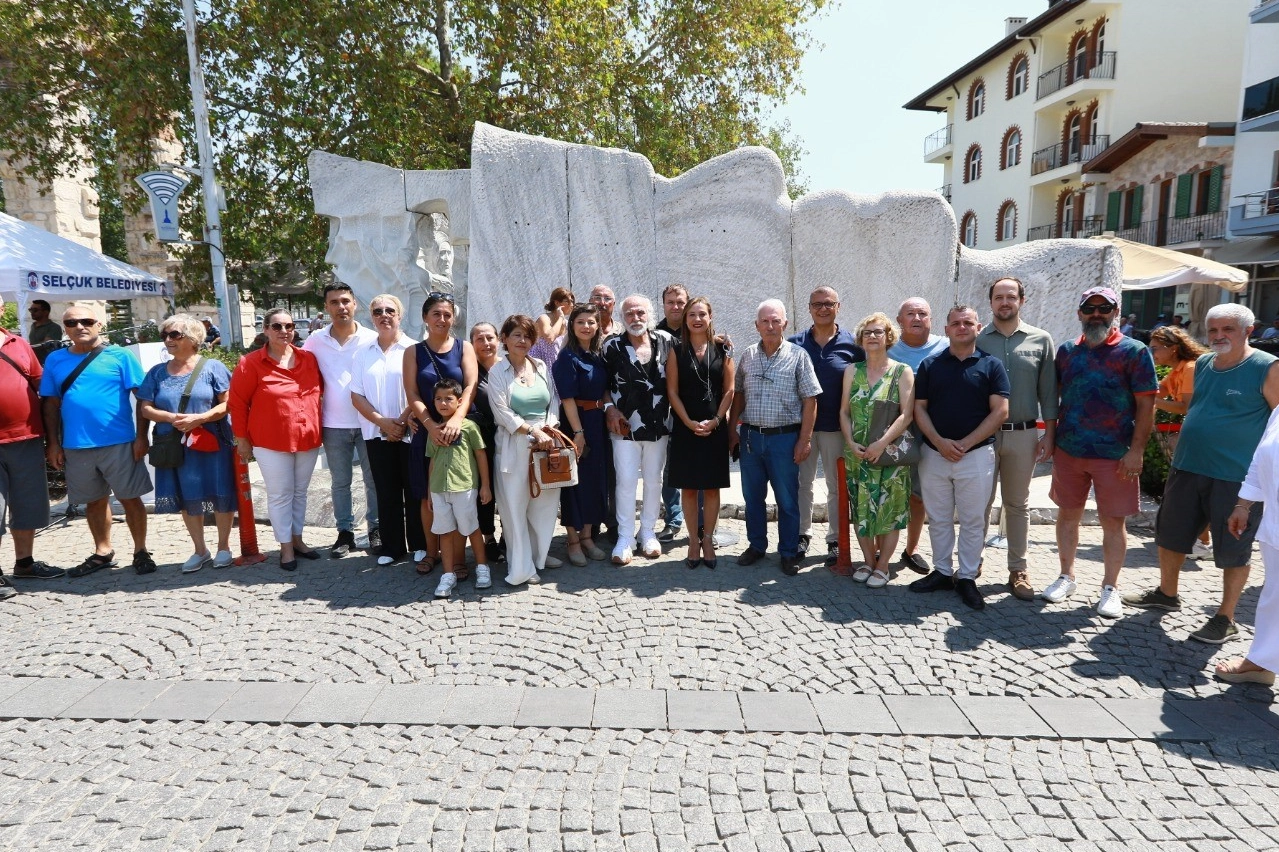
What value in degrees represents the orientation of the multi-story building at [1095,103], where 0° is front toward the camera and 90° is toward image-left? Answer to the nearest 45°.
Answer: approximately 45°

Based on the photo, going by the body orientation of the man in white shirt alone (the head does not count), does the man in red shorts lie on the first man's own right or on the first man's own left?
on the first man's own left

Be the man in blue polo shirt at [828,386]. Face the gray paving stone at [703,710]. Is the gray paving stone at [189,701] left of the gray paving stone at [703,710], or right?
right

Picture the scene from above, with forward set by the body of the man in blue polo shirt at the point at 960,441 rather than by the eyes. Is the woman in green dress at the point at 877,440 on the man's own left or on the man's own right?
on the man's own right

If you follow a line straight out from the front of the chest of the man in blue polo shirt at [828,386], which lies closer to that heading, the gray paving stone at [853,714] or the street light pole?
the gray paving stone

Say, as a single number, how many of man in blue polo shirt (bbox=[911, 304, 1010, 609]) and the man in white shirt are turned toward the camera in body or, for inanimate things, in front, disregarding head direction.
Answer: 2
